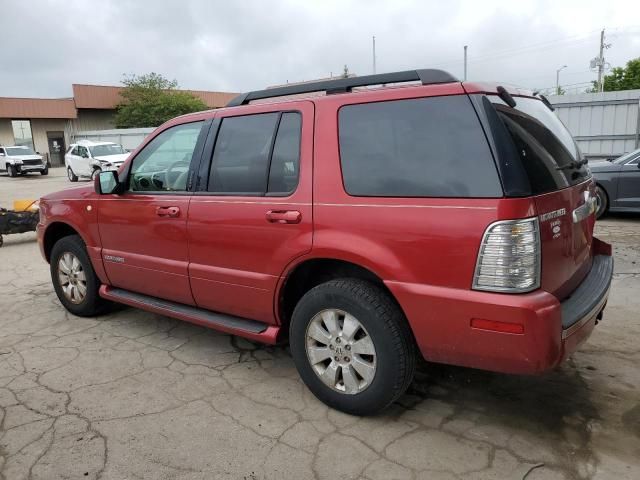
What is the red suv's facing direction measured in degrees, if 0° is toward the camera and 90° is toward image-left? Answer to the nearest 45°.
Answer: approximately 135°

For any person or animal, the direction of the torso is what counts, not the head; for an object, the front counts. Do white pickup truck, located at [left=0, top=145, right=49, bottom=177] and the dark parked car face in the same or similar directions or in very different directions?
very different directions

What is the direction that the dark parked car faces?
to the viewer's left

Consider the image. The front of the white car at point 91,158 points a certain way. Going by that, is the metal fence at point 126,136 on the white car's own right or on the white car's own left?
on the white car's own left

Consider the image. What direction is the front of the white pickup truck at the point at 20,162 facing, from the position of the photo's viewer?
facing the viewer and to the right of the viewer

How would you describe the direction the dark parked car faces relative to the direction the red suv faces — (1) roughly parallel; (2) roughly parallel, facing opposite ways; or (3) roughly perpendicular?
roughly parallel

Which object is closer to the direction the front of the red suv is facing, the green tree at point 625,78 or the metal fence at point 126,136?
the metal fence

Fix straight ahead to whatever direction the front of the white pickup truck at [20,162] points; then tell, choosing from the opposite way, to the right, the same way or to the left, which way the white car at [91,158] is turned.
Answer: the same way

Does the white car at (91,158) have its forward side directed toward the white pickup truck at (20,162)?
no

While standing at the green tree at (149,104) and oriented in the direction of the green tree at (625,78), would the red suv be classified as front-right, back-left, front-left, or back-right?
front-right
